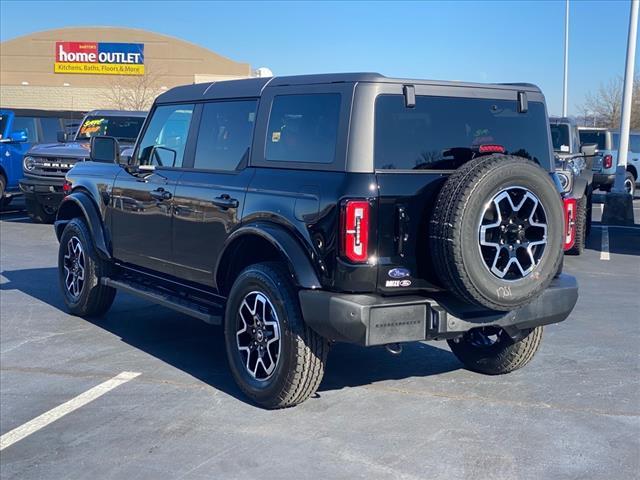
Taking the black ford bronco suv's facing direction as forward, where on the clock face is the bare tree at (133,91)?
The bare tree is roughly at 1 o'clock from the black ford bronco suv.

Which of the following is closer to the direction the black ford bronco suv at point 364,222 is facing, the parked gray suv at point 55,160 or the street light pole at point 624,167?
the parked gray suv

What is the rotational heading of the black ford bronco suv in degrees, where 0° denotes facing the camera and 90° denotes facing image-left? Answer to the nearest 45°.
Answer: approximately 135°

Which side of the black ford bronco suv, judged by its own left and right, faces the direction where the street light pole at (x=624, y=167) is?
right

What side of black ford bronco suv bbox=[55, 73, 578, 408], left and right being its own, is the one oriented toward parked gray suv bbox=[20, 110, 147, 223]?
front

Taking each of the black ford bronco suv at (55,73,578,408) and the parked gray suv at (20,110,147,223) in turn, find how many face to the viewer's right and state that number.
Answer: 0

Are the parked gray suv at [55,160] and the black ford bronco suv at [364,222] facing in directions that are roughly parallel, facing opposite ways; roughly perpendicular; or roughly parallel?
roughly perpendicular

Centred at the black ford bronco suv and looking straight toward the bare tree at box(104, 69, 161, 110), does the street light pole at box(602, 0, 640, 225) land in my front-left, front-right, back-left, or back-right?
front-right

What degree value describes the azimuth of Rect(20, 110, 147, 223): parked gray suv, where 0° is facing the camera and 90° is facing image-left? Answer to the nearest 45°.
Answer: approximately 45°

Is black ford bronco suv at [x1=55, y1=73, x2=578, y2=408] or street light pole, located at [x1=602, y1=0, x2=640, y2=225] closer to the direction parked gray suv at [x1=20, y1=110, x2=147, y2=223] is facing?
the black ford bronco suv

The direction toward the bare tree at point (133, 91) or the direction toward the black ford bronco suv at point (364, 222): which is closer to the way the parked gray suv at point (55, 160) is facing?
the black ford bronco suv
